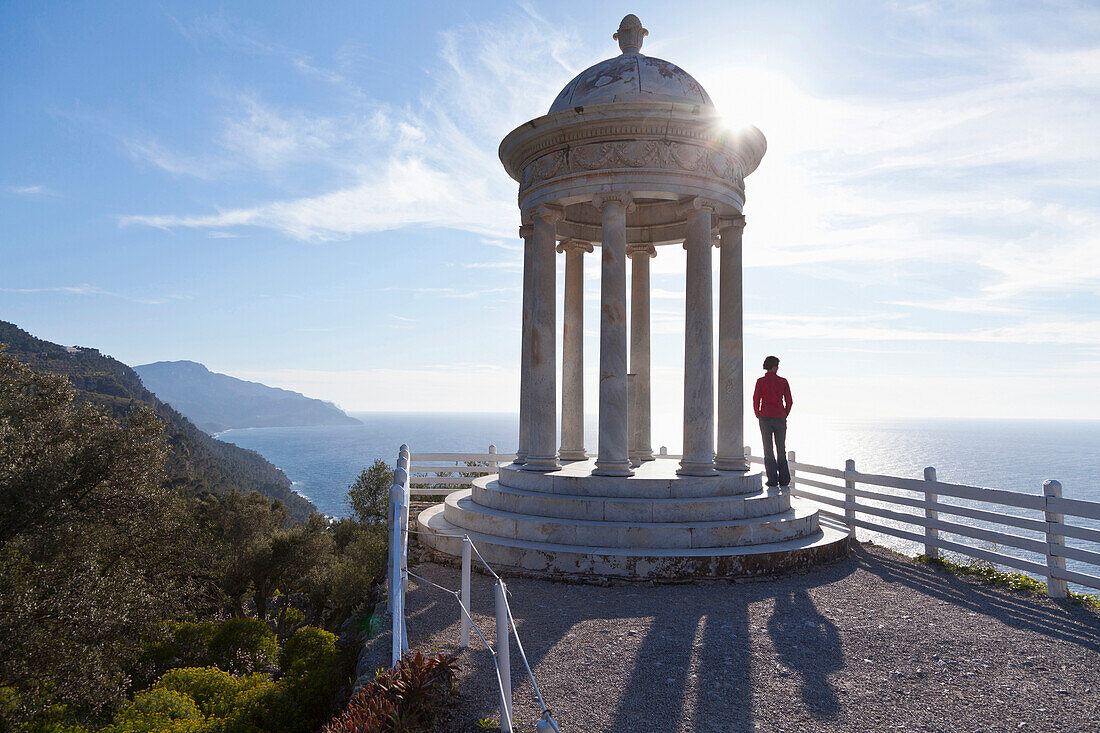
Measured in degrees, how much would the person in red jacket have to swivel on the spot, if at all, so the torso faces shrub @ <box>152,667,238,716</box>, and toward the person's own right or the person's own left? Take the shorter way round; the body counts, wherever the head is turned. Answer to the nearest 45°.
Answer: approximately 135° to the person's own left

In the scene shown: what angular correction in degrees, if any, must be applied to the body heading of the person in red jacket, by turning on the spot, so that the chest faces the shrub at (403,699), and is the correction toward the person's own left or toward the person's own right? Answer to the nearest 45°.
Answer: approximately 180°

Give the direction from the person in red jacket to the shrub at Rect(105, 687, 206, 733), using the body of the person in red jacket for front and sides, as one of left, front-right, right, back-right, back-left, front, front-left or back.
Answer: back-left

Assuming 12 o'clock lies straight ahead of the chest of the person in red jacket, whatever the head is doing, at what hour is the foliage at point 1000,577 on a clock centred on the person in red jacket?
The foliage is roughly at 4 o'clock from the person in red jacket.

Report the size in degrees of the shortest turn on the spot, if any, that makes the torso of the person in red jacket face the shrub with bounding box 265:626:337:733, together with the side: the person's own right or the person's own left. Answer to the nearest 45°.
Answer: approximately 135° to the person's own left

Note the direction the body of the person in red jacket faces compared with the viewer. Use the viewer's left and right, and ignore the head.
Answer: facing away from the viewer

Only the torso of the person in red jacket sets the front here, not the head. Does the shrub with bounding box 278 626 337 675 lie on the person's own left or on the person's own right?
on the person's own left

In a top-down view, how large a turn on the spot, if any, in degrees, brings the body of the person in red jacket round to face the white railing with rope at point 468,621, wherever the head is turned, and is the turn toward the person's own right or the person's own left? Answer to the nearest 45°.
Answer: approximately 180°

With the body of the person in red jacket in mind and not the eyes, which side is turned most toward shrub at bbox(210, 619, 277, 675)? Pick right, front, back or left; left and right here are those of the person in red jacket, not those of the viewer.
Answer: left

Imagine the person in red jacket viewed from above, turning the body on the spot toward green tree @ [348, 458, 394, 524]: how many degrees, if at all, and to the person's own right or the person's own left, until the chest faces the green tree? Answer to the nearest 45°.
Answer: approximately 45° to the person's own left
